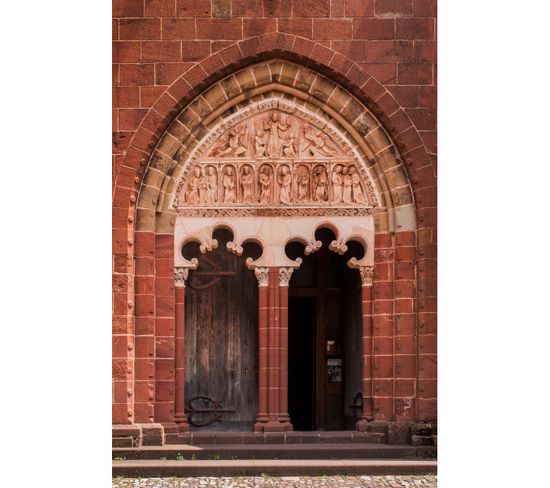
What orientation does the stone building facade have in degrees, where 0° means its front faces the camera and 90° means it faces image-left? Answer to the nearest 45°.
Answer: approximately 0°
